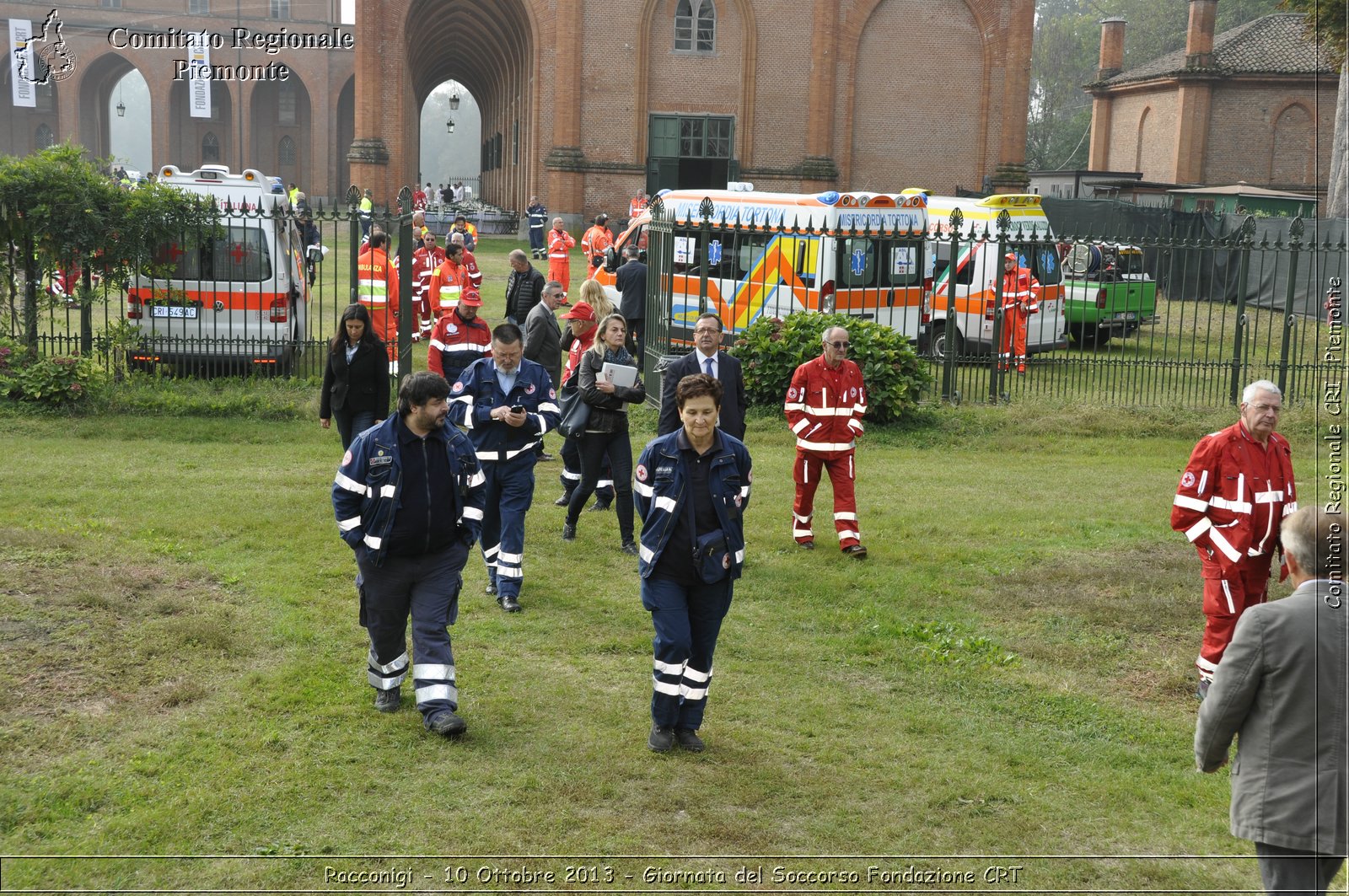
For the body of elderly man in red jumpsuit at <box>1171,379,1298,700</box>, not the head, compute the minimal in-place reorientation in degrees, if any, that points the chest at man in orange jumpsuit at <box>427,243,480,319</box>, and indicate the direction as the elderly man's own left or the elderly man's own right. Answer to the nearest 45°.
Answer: approximately 180°

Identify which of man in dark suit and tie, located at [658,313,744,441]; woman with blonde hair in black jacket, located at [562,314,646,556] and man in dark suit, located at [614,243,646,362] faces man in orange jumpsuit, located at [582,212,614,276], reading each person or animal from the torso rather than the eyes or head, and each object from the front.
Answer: man in dark suit, located at [614,243,646,362]

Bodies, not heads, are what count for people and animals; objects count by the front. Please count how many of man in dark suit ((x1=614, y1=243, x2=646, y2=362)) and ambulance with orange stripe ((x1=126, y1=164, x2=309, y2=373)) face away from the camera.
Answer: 2

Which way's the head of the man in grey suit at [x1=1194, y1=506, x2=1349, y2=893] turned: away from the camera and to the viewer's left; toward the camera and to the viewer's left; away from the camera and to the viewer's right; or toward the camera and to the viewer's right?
away from the camera and to the viewer's left

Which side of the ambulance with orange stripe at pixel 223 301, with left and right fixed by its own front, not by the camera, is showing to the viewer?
back

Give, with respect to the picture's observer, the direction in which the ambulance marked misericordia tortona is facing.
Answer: facing away from the viewer and to the left of the viewer

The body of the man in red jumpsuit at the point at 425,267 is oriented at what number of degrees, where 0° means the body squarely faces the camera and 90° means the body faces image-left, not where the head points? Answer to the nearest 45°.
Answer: approximately 0°

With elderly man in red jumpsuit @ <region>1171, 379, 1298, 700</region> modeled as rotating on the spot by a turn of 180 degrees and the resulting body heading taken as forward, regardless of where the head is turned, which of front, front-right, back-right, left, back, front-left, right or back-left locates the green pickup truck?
front-right

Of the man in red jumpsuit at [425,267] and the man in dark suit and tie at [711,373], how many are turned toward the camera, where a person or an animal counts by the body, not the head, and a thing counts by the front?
2
